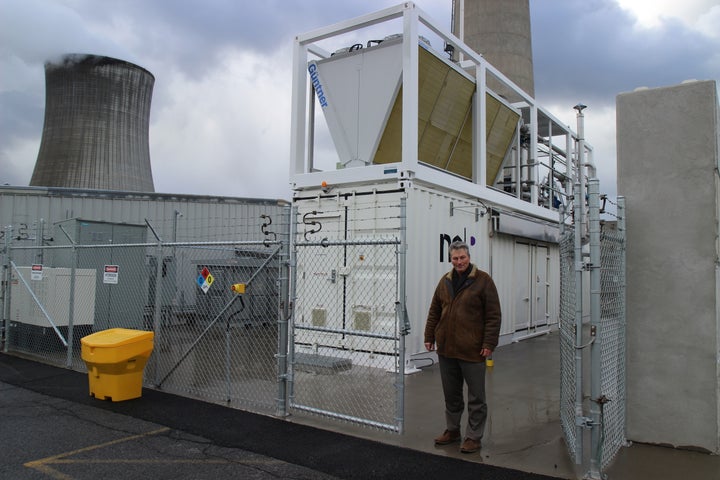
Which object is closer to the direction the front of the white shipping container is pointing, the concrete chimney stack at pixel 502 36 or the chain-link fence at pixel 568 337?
the chain-link fence

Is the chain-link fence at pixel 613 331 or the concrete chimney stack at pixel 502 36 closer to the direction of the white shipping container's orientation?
the chain-link fence
